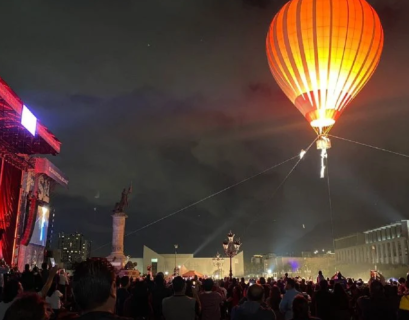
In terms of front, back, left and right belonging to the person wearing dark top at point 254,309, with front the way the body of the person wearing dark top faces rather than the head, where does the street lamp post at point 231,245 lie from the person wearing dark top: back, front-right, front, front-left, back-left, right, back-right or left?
front

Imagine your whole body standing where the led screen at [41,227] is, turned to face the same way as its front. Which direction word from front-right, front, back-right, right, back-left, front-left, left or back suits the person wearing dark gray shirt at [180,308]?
front-right

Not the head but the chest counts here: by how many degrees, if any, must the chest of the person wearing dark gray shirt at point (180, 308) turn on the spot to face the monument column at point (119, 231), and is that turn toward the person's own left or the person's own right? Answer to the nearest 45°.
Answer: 0° — they already face it

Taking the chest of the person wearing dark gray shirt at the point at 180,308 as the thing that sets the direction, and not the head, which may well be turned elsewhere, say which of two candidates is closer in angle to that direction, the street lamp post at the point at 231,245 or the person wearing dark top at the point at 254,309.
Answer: the street lamp post

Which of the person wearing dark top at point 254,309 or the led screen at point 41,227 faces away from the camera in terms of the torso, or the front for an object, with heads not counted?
the person wearing dark top

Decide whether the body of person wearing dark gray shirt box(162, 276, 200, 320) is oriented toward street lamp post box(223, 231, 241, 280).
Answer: yes

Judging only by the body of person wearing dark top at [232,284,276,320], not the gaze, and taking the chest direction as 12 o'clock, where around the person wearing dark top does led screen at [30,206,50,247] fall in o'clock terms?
The led screen is roughly at 11 o'clock from the person wearing dark top.

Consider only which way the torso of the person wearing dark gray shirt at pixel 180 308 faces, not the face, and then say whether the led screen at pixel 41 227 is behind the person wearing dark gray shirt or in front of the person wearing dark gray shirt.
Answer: in front

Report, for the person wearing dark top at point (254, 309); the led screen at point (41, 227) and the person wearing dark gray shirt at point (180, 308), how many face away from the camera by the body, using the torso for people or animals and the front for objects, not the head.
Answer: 2

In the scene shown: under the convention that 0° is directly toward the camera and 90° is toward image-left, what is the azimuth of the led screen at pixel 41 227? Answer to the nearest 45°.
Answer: approximately 315°

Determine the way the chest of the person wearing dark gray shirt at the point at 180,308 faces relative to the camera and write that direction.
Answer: away from the camera

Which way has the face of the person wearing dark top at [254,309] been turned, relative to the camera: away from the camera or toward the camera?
away from the camera

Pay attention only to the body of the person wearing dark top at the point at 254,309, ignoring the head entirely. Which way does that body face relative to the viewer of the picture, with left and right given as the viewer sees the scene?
facing away from the viewer
